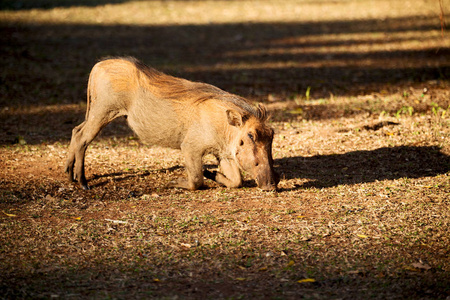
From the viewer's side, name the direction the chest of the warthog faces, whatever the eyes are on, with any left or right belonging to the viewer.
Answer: facing to the right of the viewer

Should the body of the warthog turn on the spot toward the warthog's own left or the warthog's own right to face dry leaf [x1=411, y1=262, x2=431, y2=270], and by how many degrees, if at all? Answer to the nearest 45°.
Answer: approximately 45° to the warthog's own right

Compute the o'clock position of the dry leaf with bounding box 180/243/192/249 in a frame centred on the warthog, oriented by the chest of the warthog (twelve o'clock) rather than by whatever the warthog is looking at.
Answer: The dry leaf is roughly at 3 o'clock from the warthog.
